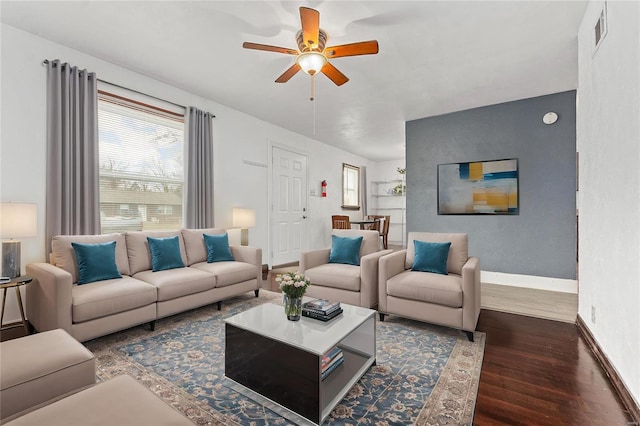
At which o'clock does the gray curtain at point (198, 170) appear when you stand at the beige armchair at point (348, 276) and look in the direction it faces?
The gray curtain is roughly at 2 o'clock from the beige armchair.

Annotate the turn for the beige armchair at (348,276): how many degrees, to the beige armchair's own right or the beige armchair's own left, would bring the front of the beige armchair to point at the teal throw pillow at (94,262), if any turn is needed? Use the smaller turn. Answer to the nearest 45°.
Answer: approximately 45° to the beige armchair's own right

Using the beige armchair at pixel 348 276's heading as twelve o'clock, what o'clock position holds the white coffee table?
The white coffee table is roughly at 11 o'clock from the beige armchair.

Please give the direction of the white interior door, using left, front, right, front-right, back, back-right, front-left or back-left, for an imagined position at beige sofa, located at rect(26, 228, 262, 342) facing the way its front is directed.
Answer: left

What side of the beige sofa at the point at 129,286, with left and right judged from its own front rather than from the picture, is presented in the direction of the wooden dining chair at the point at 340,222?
left

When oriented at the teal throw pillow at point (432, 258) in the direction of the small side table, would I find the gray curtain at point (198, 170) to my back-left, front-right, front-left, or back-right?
front-right

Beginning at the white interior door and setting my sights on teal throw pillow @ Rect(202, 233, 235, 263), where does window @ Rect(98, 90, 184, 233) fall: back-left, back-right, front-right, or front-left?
front-right

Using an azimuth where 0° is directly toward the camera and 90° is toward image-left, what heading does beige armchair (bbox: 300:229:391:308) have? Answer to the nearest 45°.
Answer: approximately 45°

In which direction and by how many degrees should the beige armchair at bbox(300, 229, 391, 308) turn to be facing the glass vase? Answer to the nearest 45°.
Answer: approximately 45° to its left

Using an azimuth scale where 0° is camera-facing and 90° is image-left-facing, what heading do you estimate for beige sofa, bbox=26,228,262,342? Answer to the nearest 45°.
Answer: approximately 315°

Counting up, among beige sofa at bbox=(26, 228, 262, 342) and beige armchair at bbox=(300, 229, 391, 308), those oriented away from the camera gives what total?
0
